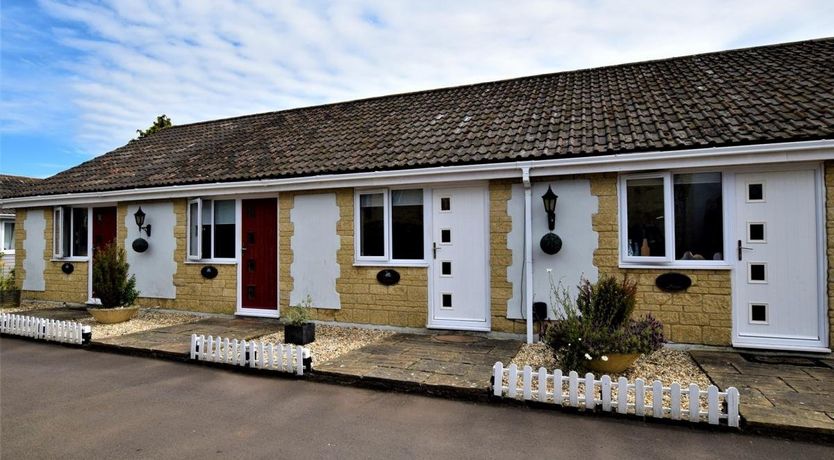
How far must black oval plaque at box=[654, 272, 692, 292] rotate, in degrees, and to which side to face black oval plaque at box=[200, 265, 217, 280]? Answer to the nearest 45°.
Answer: approximately 90° to its right

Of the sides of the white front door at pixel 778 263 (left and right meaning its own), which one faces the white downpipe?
right

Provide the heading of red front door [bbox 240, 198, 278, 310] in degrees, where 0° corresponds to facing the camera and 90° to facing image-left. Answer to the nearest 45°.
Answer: approximately 45°

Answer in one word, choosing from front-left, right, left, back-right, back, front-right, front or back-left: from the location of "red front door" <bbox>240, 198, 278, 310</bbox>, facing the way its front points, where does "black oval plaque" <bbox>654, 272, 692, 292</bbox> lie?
left

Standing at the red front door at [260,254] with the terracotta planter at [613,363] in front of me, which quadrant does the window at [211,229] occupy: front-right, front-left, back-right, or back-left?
back-right

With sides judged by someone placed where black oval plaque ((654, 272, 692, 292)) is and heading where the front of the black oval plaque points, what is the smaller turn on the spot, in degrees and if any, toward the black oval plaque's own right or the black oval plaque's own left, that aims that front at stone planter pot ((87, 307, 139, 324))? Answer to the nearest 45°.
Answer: approximately 90° to the black oval plaque's own right

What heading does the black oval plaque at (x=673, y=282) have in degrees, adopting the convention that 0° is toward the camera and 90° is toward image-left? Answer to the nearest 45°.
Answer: approximately 0°

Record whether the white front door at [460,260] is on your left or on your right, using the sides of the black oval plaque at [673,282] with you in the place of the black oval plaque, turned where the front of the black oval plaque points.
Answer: on your right

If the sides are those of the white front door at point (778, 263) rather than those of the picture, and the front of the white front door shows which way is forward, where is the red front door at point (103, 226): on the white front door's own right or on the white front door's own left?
on the white front door's own right

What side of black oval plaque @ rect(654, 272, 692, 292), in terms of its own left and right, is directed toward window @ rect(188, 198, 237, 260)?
right

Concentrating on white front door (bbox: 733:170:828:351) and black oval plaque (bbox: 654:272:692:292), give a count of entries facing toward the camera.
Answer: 2

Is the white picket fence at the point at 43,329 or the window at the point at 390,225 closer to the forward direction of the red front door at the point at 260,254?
the white picket fence

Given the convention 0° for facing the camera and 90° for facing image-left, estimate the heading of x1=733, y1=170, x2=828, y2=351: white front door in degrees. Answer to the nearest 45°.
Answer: approximately 0°

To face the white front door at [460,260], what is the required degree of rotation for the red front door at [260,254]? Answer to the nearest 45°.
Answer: approximately 90° to its left

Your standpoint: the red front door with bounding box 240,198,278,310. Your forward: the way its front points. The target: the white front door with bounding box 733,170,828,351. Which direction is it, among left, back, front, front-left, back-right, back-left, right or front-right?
left
